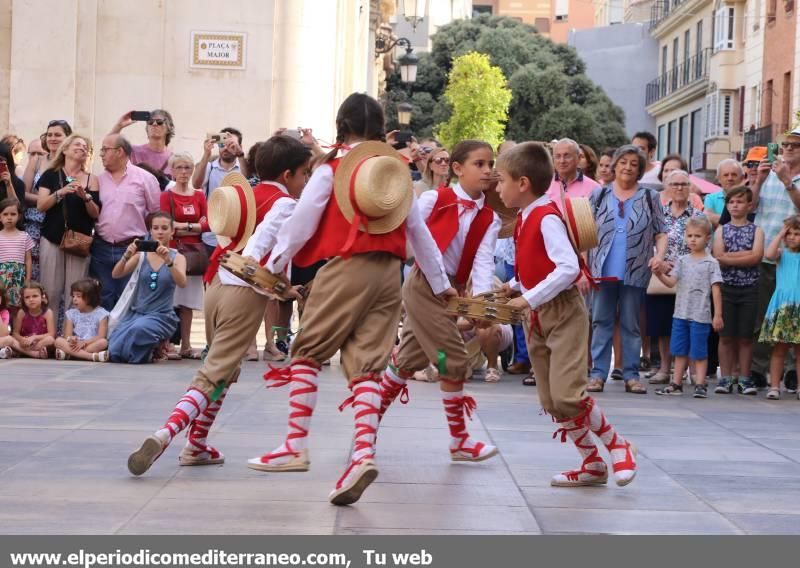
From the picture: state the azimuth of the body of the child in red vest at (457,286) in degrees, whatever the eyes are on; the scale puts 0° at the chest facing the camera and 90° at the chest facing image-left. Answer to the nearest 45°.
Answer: approximately 315°

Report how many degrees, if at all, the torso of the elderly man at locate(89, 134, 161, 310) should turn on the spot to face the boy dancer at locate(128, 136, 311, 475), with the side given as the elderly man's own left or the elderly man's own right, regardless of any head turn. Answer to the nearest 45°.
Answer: approximately 45° to the elderly man's own left

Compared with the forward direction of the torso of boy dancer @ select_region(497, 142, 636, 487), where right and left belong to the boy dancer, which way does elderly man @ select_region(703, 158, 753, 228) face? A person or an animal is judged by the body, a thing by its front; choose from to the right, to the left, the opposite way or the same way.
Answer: to the left

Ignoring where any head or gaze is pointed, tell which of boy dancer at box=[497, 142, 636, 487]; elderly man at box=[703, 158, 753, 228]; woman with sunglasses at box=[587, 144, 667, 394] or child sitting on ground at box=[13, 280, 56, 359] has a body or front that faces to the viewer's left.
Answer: the boy dancer

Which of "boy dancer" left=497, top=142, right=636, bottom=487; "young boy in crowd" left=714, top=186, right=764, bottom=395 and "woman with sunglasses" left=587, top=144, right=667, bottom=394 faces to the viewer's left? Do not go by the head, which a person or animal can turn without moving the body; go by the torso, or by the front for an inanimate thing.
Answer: the boy dancer

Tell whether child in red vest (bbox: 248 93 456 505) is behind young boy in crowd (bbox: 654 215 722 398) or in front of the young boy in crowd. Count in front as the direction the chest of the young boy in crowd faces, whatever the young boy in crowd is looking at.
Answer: in front

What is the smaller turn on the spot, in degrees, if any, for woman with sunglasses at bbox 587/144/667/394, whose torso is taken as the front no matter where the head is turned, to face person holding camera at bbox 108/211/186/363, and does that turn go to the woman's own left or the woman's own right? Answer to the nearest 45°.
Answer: approximately 90° to the woman's own right

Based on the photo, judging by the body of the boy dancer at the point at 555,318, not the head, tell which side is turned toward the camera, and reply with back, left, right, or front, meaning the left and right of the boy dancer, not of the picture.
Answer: left

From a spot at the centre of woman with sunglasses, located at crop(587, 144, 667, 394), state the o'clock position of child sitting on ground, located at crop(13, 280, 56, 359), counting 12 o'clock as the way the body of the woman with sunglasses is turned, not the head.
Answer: The child sitting on ground is roughly at 3 o'clock from the woman with sunglasses.

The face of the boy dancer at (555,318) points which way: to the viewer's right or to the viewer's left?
to the viewer's left

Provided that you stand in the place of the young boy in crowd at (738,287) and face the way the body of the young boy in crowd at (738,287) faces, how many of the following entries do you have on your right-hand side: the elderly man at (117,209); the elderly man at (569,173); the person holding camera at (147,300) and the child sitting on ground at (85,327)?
4

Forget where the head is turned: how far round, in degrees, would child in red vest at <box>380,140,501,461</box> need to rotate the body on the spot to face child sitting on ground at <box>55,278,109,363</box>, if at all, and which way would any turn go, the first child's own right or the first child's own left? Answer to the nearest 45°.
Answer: approximately 180°

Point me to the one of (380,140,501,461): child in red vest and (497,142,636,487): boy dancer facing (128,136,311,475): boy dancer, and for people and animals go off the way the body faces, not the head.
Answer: (497,142,636,487): boy dancer

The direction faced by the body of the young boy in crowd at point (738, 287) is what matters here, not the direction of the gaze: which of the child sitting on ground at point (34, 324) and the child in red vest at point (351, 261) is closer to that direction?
the child in red vest

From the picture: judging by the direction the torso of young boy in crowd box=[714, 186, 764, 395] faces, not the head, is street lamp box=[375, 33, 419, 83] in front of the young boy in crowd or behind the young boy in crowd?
behind

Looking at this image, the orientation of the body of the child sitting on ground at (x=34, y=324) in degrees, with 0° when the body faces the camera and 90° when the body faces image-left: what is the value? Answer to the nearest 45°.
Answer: approximately 0°

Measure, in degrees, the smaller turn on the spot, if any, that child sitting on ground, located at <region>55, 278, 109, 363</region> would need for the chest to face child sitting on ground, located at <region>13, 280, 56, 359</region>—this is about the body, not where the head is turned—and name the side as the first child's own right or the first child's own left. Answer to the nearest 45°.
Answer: approximately 90° to the first child's own right
